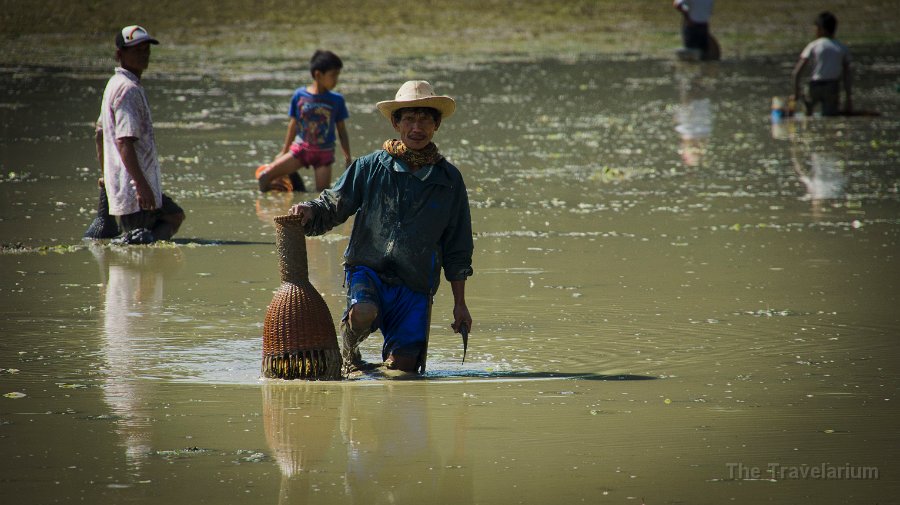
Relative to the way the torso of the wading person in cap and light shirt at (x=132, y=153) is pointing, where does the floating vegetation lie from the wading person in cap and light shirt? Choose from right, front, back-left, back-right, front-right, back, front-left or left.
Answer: front-right

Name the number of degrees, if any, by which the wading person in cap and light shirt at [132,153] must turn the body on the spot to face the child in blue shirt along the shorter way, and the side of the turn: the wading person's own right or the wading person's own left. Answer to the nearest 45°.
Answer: approximately 45° to the wading person's own left

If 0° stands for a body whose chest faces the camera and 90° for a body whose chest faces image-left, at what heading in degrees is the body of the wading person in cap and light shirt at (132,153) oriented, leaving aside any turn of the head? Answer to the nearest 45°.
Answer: approximately 270°

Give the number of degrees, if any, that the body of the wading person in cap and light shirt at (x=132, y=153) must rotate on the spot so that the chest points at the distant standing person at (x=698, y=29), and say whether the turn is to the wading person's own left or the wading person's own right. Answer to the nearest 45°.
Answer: approximately 45° to the wading person's own left

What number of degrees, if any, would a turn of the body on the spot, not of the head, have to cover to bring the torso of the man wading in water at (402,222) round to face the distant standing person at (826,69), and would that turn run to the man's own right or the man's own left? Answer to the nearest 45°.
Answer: approximately 135° to the man's own left

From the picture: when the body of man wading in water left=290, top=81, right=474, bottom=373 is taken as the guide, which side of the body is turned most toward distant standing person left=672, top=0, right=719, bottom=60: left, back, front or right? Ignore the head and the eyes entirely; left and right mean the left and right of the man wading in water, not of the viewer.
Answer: back

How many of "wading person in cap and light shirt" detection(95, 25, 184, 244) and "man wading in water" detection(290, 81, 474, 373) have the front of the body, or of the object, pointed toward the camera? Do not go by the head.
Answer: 1

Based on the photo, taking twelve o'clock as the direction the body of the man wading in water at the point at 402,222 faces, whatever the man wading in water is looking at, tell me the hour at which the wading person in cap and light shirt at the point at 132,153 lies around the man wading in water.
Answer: The wading person in cap and light shirt is roughly at 5 o'clock from the man wading in water.

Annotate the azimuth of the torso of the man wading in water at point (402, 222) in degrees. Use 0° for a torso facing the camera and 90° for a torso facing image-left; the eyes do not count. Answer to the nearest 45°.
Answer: approximately 0°

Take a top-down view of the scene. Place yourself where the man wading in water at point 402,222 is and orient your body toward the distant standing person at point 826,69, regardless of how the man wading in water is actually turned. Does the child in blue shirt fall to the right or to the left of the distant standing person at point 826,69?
left
